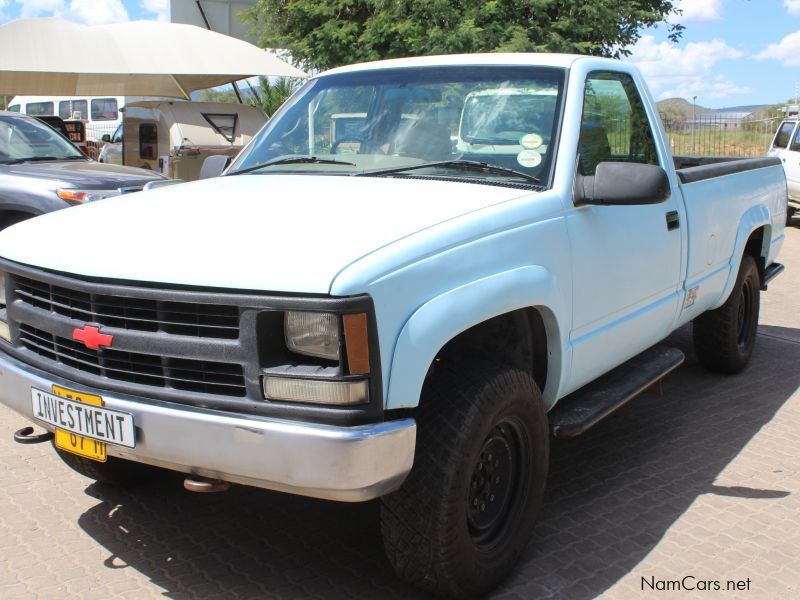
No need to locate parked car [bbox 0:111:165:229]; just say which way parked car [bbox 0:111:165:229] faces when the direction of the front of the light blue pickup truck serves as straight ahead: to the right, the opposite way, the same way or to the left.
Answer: to the left

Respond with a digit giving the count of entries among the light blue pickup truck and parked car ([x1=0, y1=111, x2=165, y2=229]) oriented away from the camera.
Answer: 0

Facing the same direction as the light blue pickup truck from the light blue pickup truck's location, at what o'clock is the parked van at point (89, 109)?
The parked van is roughly at 4 o'clock from the light blue pickup truck.

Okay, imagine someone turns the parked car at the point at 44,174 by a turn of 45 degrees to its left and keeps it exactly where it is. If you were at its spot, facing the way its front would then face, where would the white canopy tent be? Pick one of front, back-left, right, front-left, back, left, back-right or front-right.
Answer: left

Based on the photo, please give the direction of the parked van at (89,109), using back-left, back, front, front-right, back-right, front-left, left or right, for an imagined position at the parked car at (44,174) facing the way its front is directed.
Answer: back-left

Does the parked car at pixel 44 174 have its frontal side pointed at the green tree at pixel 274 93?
no

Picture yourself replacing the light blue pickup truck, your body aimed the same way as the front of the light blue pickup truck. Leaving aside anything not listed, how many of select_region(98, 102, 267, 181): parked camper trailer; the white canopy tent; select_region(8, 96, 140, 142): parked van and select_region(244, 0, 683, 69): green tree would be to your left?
0

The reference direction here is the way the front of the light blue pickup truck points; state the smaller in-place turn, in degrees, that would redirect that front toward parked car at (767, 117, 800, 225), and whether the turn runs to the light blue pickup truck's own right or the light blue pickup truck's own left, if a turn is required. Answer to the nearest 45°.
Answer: approximately 180°

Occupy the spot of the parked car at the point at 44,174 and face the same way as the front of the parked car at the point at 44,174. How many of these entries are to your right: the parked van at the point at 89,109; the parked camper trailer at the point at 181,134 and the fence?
0

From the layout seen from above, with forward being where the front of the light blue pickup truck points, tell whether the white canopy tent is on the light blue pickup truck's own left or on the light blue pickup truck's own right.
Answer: on the light blue pickup truck's own right

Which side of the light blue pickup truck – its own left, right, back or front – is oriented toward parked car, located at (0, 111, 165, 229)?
right

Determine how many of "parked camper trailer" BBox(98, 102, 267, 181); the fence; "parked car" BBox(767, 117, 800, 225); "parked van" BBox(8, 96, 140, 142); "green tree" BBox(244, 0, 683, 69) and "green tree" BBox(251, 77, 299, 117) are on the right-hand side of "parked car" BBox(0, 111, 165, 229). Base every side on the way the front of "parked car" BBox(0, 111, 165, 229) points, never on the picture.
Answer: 0

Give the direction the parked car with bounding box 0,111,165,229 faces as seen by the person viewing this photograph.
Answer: facing the viewer and to the right of the viewer

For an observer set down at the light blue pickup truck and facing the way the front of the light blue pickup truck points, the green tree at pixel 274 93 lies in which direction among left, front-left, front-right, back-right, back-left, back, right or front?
back-right

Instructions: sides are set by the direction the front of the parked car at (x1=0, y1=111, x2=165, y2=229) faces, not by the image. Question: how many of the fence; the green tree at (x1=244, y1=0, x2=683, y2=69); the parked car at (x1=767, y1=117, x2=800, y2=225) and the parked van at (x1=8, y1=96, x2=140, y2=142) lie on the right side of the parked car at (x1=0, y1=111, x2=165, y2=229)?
0

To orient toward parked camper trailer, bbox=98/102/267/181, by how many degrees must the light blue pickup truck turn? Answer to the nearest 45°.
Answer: approximately 135° to its right

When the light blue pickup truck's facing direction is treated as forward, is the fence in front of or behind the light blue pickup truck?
behind
